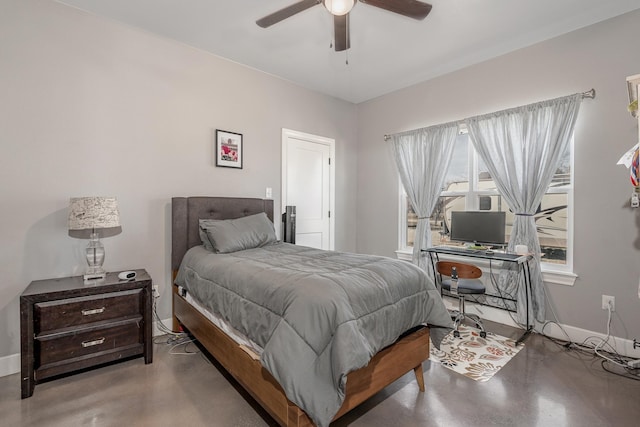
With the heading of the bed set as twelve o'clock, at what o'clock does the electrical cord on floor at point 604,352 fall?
The electrical cord on floor is roughly at 10 o'clock from the bed.

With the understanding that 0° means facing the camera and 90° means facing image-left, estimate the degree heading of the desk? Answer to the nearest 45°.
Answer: approximately 45°

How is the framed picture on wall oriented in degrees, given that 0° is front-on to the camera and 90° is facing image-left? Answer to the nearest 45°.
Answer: approximately 315°

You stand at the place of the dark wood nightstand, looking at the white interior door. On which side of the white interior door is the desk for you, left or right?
right

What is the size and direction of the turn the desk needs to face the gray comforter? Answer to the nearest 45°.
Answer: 0° — it already faces it

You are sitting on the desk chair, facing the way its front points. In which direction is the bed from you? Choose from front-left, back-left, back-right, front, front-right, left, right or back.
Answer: back

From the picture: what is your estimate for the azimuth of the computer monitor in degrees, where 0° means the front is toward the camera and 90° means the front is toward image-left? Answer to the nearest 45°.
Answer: approximately 45°

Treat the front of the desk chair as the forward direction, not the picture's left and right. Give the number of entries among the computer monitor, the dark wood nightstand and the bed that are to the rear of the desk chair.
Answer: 2

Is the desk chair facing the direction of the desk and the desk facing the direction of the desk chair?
yes

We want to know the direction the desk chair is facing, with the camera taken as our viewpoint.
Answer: facing away from the viewer and to the right of the viewer

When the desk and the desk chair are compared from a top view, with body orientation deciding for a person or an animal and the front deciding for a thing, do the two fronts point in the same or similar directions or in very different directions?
very different directions

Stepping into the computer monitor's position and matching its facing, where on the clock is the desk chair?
The desk chair is roughly at 11 o'clock from the computer monitor.

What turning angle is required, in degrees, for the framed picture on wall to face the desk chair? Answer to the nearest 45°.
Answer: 0° — it already faces it
